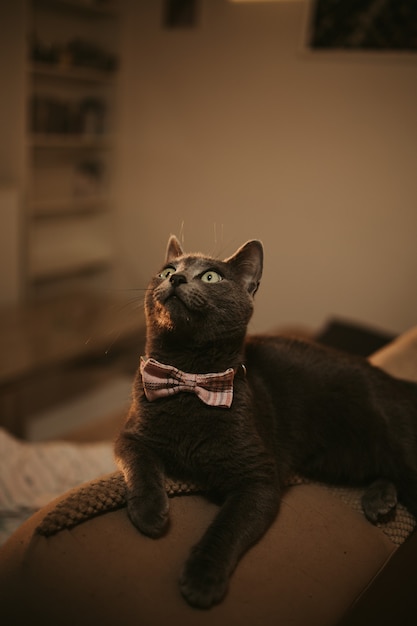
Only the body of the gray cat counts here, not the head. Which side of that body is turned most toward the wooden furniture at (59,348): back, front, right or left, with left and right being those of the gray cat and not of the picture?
right

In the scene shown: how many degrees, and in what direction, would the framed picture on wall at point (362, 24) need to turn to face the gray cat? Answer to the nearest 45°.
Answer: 0° — it already faces it

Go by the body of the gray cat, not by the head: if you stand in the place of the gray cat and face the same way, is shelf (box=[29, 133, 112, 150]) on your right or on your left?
on your right

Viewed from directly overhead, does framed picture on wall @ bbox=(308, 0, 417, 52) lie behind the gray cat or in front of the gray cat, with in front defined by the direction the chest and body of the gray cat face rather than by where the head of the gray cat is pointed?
behind

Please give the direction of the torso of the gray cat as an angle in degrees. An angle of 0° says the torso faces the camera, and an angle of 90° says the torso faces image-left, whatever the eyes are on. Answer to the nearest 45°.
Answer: approximately 45°

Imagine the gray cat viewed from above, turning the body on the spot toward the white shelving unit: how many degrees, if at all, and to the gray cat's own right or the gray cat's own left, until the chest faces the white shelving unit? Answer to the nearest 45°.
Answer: approximately 90° to the gray cat's own right

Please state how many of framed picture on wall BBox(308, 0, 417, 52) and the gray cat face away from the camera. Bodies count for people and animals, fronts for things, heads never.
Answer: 0

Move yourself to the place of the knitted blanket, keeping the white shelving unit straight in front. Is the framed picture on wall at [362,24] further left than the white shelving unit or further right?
right

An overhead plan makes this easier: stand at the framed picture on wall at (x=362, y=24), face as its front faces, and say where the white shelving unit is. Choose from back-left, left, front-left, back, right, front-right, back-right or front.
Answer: back-right
